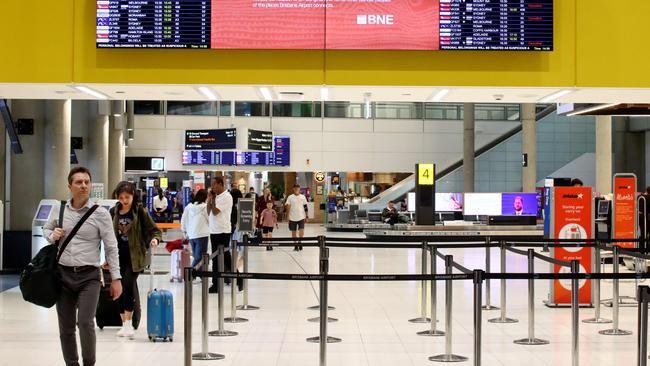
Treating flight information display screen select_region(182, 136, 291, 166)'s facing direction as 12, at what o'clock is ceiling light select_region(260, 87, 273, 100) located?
The ceiling light is roughly at 12 o'clock from the flight information display screen.

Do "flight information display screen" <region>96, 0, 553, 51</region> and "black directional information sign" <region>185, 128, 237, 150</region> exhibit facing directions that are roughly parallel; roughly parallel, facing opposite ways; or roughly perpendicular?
roughly parallel

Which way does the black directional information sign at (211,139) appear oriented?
toward the camera

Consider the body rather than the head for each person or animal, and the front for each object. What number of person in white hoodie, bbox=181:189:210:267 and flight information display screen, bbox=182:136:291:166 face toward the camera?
1

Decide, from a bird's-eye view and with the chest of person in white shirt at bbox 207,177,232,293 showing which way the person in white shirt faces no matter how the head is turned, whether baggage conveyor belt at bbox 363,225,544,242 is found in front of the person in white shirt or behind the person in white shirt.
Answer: behind

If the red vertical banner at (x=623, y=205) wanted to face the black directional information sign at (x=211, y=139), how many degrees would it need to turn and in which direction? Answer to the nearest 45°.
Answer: approximately 135° to its right

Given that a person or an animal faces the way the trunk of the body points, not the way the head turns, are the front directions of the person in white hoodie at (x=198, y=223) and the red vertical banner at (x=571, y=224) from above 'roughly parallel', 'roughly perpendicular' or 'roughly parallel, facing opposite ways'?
roughly parallel, facing opposite ways

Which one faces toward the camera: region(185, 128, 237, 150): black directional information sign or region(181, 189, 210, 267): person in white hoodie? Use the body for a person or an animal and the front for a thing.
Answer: the black directional information sign

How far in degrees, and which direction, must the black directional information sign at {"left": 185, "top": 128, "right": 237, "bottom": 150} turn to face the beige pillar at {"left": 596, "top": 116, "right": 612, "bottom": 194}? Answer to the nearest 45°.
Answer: approximately 45° to its left

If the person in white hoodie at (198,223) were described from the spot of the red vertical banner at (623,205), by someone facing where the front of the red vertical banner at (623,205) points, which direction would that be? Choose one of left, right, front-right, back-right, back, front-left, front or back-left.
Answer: front-right

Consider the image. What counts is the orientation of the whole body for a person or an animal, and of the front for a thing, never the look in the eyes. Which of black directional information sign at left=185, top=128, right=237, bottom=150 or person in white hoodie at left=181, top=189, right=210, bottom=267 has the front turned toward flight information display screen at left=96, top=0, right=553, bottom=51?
black directional information sign at left=185, top=128, right=237, bottom=150

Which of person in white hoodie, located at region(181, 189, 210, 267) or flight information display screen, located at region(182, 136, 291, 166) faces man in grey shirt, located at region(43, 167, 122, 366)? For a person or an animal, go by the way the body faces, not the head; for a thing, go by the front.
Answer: the flight information display screen

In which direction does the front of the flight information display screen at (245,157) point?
toward the camera

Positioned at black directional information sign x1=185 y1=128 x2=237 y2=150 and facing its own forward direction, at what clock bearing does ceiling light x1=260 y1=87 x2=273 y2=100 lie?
The ceiling light is roughly at 12 o'clock from the black directional information sign.

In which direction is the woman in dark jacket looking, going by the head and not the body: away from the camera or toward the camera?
toward the camera

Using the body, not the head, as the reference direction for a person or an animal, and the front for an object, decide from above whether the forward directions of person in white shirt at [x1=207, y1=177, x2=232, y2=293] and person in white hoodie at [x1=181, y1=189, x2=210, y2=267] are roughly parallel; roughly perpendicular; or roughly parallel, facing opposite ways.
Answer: roughly parallel, facing opposite ways

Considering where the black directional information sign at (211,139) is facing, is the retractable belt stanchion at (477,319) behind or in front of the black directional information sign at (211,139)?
in front

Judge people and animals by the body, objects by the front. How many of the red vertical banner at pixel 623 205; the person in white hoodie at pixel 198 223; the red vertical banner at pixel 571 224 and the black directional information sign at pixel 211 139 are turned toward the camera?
3

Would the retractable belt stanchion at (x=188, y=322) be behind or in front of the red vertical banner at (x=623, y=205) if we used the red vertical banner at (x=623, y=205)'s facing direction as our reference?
in front
